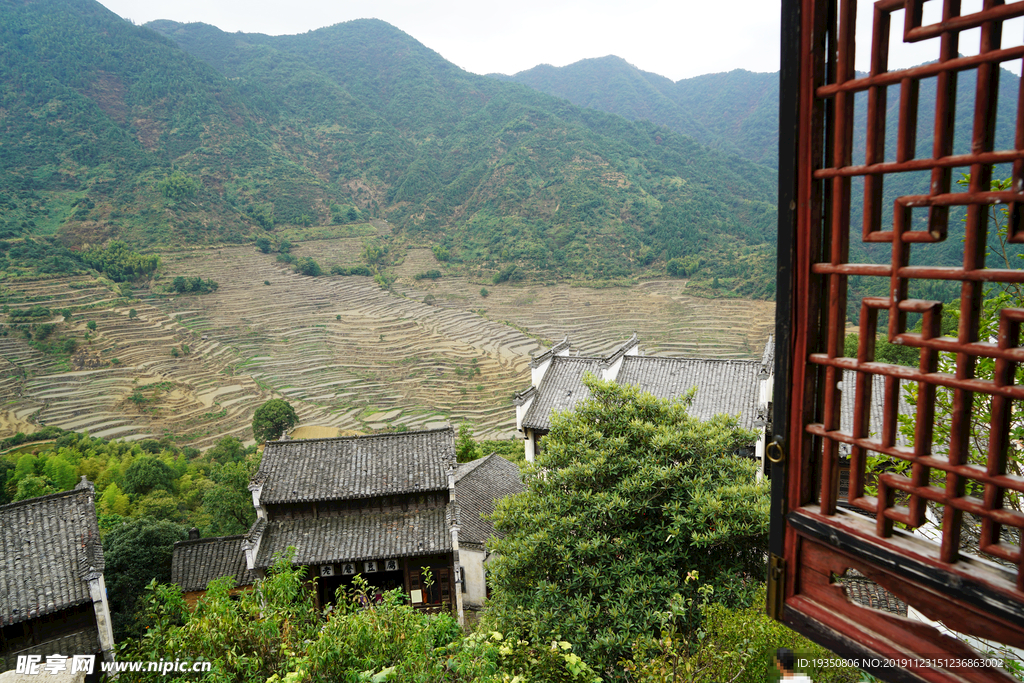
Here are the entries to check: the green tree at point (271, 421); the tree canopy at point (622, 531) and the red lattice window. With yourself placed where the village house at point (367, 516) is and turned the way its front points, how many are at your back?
1

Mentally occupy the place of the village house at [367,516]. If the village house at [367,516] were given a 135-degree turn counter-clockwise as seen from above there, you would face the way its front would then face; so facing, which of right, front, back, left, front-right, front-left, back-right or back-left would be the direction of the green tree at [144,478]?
left

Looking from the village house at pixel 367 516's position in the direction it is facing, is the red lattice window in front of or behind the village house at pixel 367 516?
in front

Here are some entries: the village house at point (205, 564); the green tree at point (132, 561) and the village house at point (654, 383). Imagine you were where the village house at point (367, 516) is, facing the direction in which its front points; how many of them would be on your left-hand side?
1

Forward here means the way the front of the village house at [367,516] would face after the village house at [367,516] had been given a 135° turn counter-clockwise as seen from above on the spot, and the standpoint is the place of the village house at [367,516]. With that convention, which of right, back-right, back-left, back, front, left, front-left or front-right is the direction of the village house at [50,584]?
back-left

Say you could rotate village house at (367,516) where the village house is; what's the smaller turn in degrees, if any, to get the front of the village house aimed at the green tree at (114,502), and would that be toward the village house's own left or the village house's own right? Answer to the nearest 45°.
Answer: approximately 135° to the village house's own right

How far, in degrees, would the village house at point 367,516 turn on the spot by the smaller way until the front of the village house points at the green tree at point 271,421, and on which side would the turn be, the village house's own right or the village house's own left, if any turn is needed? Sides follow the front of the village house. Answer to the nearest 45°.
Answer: approximately 180°

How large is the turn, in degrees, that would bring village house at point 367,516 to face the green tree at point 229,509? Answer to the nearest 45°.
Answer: approximately 135° to its right

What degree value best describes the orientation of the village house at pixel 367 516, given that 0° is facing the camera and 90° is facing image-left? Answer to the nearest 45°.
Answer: approximately 0°

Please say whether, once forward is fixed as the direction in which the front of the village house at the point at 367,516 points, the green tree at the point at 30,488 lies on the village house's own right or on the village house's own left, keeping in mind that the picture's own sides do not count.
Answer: on the village house's own right

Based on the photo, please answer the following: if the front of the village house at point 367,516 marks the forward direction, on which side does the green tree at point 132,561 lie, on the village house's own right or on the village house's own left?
on the village house's own right

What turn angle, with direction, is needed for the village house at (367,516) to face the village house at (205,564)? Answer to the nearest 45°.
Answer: approximately 135° to its right

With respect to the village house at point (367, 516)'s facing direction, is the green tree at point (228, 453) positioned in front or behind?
behind
